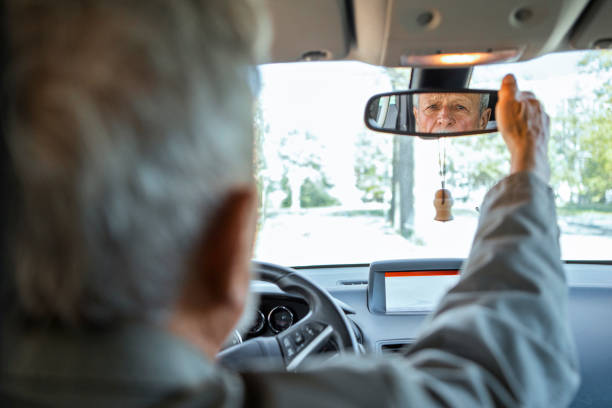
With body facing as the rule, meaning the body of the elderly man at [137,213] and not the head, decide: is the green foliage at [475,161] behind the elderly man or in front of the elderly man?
in front

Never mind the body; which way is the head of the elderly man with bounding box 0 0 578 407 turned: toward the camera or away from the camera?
away from the camera

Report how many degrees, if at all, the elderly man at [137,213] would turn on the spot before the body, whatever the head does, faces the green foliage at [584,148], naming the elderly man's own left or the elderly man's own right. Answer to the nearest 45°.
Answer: approximately 45° to the elderly man's own right

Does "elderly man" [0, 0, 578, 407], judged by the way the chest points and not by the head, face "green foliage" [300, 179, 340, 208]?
yes

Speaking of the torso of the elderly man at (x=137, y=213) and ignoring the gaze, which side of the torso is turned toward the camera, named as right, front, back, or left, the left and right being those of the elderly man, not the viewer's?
back

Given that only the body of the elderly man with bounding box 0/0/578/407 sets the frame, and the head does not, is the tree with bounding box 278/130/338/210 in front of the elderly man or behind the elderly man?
in front

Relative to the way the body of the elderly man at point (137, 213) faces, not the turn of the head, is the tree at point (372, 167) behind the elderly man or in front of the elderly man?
in front
